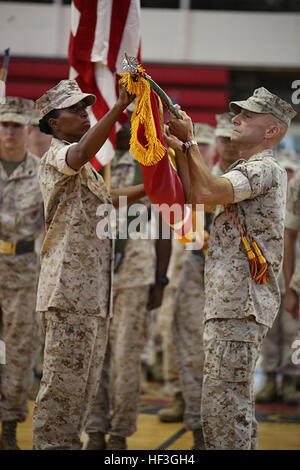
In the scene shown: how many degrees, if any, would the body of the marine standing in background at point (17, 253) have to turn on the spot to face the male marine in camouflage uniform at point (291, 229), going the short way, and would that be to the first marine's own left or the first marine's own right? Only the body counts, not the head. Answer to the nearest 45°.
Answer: approximately 90° to the first marine's own left

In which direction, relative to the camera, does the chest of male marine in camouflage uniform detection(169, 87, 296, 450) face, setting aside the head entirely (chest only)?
to the viewer's left

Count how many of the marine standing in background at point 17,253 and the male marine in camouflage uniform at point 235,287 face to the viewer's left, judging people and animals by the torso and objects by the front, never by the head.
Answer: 1

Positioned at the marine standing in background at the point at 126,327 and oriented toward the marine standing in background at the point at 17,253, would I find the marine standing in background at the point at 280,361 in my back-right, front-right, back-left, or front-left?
back-right

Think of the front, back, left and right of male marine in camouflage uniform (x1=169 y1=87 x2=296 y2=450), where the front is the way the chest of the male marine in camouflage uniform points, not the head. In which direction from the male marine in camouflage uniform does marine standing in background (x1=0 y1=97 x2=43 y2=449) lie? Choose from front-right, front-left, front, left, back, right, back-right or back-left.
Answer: front-right

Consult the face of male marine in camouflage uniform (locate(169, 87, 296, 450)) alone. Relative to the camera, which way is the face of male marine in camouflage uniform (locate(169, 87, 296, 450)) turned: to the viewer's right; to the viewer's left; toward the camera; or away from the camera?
to the viewer's left

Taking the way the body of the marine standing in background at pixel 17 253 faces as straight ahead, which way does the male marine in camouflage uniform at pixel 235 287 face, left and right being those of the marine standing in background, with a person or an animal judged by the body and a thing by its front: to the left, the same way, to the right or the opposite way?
to the right

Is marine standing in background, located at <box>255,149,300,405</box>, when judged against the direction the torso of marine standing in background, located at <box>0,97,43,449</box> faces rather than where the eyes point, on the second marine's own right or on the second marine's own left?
on the second marine's own left

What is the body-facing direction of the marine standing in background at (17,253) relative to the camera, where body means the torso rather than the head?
toward the camera
